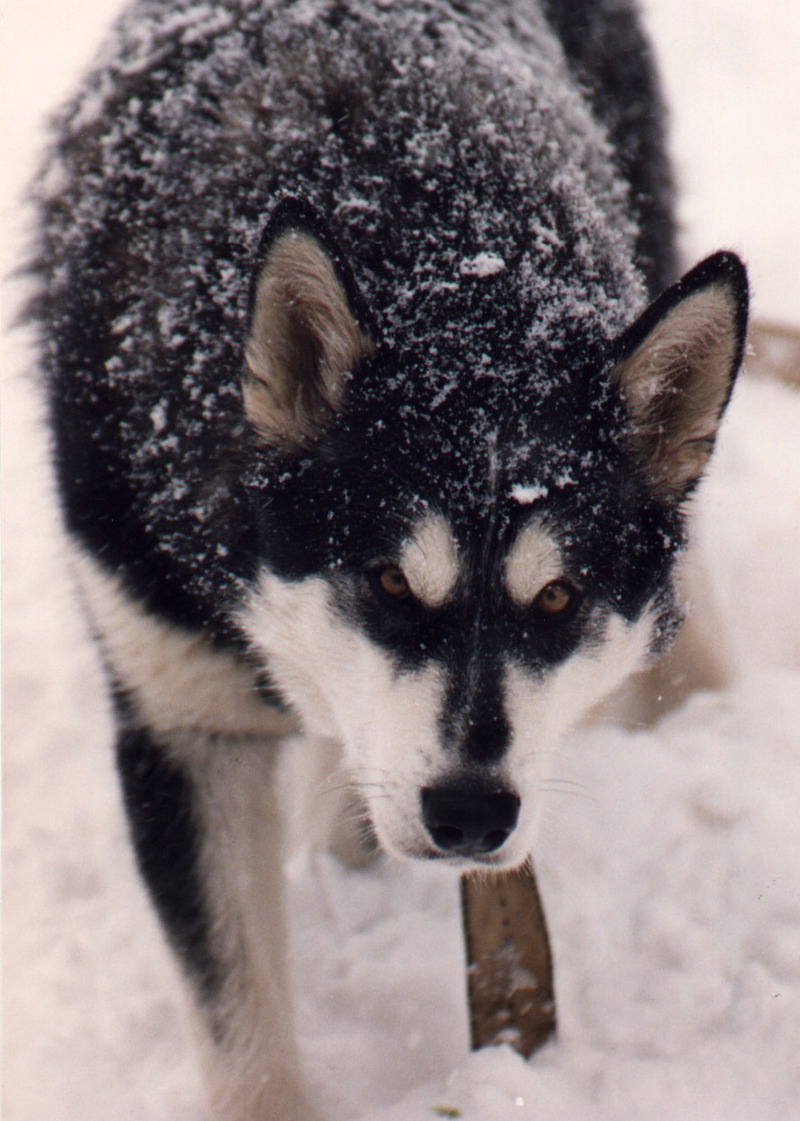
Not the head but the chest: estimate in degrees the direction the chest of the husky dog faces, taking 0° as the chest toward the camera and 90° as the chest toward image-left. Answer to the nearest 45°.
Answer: approximately 0°
